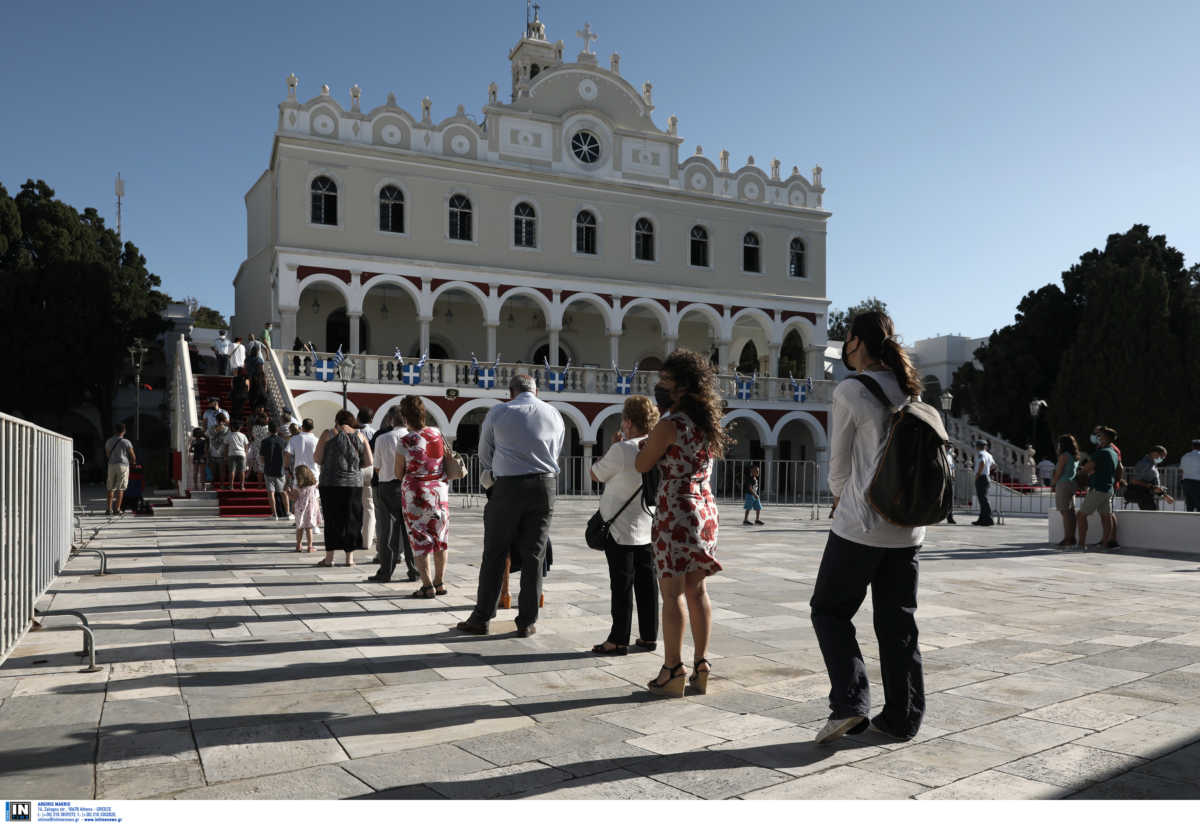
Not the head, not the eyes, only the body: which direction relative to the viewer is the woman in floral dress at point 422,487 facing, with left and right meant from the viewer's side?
facing away from the viewer and to the left of the viewer

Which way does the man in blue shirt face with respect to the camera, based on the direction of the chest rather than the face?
away from the camera

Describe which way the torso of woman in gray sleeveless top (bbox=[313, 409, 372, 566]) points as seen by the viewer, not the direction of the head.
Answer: away from the camera

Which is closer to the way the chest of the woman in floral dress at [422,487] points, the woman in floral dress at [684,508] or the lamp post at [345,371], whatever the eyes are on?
the lamp post

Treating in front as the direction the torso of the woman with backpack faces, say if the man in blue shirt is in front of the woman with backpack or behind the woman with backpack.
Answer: in front

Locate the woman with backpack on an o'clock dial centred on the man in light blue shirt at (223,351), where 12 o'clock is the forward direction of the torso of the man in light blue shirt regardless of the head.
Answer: The woman with backpack is roughly at 6 o'clock from the man in light blue shirt.

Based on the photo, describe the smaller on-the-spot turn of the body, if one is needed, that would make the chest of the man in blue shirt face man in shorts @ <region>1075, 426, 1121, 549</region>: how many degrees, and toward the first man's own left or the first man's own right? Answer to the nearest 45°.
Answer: approximately 45° to the first man's own right

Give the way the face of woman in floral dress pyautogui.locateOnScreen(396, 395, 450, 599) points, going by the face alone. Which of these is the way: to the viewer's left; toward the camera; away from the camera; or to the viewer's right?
away from the camera

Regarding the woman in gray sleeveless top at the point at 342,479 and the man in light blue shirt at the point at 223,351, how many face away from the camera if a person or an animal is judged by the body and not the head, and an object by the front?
2

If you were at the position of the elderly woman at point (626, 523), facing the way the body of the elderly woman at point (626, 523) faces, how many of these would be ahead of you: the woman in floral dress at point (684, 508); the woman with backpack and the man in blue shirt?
1

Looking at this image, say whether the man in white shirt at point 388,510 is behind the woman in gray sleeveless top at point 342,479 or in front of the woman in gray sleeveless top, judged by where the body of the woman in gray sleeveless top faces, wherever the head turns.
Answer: behind
